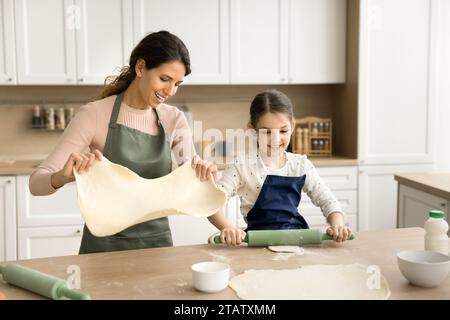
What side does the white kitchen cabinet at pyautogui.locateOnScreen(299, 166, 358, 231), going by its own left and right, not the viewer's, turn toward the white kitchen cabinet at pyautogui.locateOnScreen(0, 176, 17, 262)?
right

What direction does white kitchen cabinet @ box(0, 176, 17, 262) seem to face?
toward the camera

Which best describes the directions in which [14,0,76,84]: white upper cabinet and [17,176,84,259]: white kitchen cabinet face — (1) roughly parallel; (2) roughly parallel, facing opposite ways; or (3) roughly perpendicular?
roughly parallel

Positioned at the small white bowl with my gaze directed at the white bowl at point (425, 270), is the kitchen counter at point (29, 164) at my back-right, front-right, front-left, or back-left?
back-left

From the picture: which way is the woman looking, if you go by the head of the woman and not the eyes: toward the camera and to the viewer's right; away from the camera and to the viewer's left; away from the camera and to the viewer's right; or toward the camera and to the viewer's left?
toward the camera and to the viewer's right

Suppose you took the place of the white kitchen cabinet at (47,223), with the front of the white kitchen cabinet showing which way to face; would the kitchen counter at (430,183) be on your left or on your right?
on your left

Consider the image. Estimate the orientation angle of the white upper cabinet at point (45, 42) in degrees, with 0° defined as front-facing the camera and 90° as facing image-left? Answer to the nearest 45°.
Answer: approximately 0°

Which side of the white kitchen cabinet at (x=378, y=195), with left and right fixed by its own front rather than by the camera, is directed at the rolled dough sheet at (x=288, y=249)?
front

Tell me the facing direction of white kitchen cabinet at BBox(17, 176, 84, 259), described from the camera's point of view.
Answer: facing the viewer

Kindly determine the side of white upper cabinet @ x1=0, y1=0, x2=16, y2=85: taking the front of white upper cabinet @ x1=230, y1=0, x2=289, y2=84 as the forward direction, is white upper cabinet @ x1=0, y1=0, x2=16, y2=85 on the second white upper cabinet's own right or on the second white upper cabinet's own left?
on the second white upper cabinet's own right
